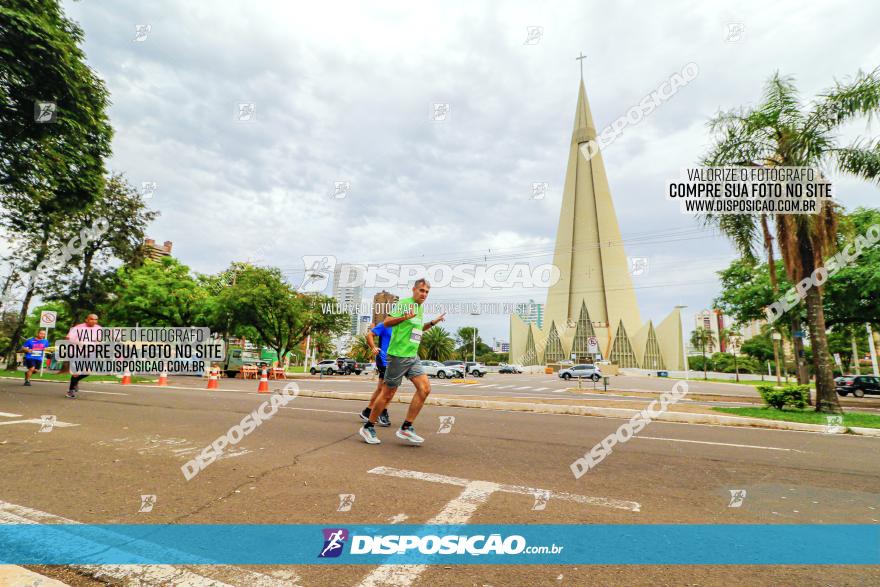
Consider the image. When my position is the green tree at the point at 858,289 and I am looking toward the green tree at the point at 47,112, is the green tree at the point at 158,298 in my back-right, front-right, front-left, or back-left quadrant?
front-right

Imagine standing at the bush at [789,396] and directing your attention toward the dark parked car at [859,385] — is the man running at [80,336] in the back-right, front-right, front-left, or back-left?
back-left

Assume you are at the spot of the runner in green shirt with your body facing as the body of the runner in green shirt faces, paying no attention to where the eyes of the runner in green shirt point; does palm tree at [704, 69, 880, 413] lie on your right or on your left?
on your left
